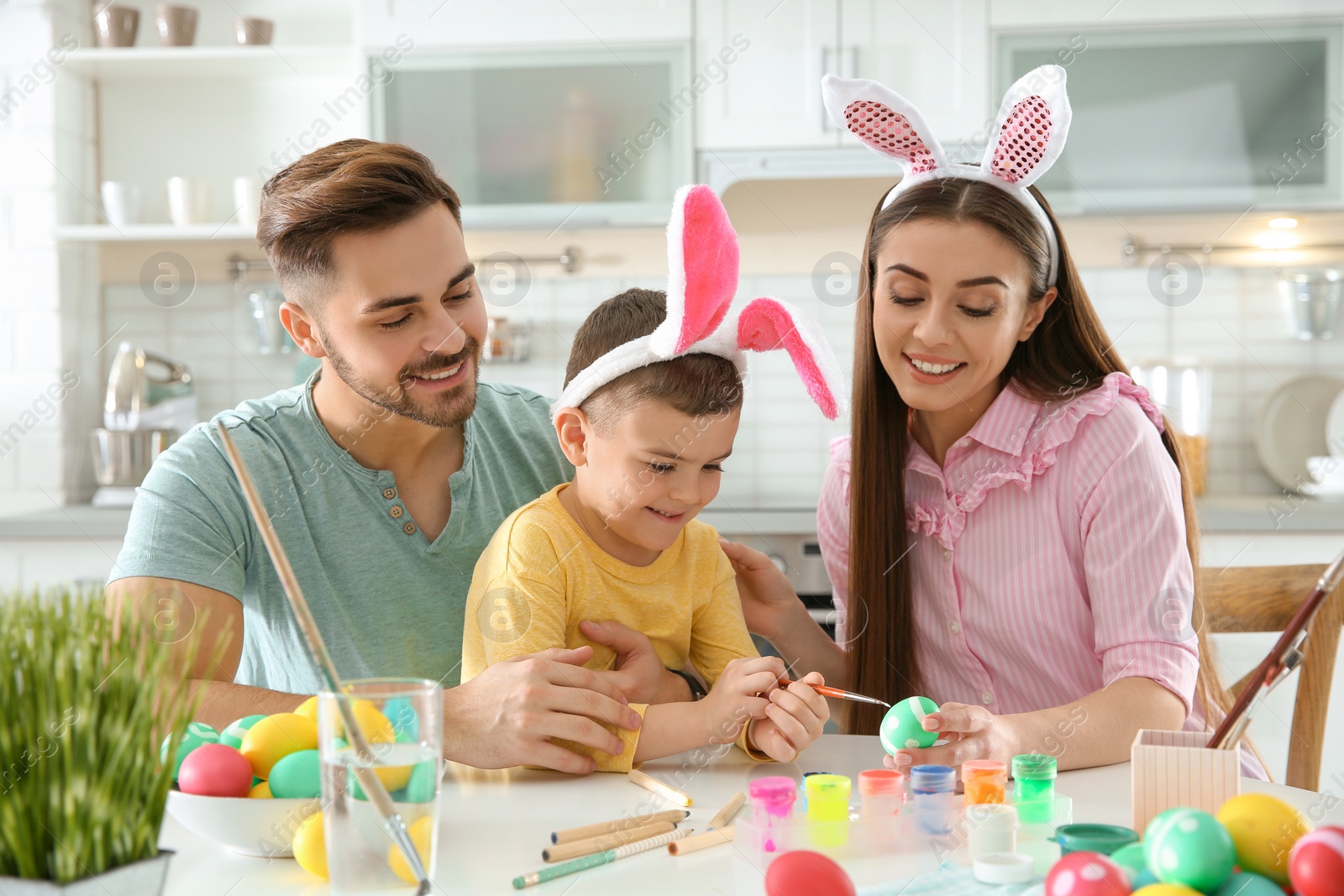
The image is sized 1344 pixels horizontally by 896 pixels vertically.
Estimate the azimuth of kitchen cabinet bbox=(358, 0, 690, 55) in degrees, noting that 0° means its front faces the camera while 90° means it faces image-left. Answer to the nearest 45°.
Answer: approximately 0°

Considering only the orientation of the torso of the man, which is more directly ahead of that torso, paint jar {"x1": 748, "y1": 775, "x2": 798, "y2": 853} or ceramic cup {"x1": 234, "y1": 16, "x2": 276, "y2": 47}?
the paint jar

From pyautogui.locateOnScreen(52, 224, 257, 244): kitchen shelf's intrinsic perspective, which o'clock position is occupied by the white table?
The white table is roughly at 12 o'clock from the kitchen shelf.

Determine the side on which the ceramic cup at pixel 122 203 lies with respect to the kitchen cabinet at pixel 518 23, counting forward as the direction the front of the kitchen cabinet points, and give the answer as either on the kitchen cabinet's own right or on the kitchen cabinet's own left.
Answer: on the kitchen cabinet's own right

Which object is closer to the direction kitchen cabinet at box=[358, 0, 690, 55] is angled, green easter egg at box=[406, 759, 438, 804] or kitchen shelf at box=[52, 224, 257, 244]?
the green easter egg

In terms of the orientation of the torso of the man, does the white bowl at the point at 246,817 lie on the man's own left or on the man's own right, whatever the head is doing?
on the man's own right

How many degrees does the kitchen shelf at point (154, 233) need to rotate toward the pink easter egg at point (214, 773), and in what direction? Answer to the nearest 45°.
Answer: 0° — it already faces it

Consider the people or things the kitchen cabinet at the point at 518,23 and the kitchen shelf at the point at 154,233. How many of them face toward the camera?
2
